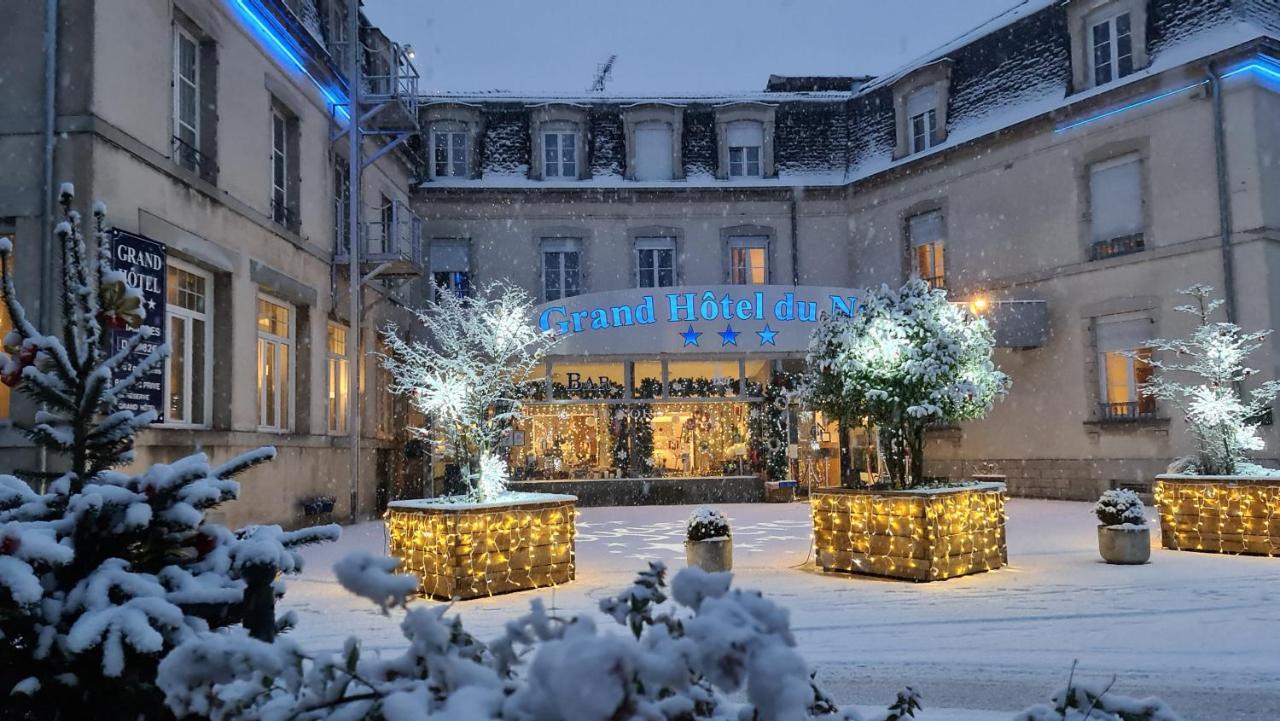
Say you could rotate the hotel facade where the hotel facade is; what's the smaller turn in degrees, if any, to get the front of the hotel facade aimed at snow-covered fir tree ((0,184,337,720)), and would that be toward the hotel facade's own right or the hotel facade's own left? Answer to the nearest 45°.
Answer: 0° — it already faces it

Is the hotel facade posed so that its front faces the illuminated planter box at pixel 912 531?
yes

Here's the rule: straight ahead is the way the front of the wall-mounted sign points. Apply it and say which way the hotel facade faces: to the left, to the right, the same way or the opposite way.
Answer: to the right

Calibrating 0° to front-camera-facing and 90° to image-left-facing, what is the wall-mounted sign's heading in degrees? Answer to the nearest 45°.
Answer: approximately 315°

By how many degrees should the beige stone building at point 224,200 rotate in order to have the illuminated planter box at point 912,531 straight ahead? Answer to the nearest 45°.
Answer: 0° — it already faces it
